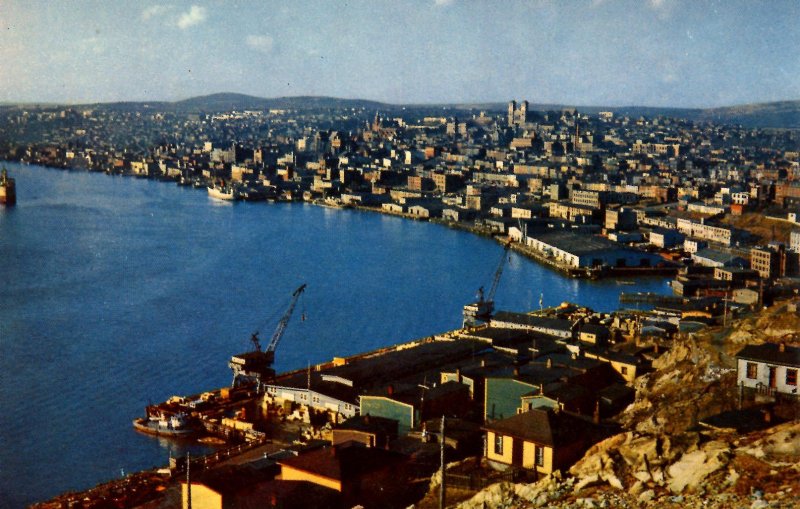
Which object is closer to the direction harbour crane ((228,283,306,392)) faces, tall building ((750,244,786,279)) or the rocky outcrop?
the tall building

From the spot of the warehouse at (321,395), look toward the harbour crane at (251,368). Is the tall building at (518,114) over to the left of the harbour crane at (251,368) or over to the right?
right

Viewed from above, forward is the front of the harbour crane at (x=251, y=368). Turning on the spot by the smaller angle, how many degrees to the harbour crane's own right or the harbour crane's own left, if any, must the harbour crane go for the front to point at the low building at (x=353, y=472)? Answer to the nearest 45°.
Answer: approximately 135° to the harbour crane's own right

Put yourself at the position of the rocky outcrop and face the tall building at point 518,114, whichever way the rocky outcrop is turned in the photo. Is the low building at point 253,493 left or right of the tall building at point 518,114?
left

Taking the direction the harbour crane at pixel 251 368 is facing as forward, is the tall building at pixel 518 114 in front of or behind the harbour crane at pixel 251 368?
in front

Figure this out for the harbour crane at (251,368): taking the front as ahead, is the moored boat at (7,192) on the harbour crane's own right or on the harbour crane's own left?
on the harbour crane's own left

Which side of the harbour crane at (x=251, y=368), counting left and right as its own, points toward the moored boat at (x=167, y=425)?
back

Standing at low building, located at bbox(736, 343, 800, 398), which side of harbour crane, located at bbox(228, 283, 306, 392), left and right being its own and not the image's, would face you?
right

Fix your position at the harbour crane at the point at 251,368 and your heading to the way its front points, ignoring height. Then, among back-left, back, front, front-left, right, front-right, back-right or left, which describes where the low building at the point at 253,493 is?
back-right

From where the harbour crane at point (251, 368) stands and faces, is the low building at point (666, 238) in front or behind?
in front

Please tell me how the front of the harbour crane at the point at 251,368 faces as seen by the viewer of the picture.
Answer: facing away from the viewer and to the right of the viewer

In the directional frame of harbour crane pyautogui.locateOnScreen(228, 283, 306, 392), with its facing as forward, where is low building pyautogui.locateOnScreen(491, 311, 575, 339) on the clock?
The low building is roughly at 1 o'clock from the harbour crane.

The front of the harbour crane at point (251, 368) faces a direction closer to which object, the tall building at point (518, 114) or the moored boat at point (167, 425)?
the tall building
